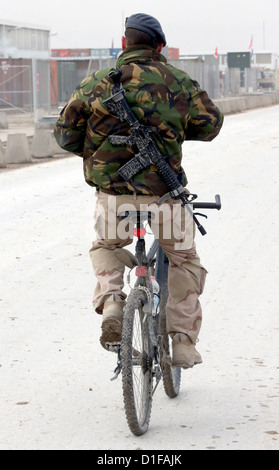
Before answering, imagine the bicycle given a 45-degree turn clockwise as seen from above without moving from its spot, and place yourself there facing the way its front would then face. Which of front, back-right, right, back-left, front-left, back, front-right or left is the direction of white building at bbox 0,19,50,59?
front-left

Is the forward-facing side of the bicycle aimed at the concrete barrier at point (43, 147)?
yes

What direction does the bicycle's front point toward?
away from the camera

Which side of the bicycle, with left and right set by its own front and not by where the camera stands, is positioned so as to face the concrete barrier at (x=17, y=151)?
front

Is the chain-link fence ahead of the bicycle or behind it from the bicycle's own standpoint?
ahead
